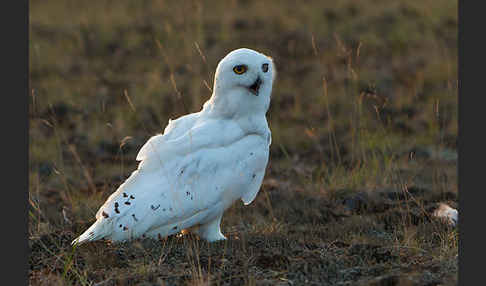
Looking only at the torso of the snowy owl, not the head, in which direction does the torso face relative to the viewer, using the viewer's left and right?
facing to the right of the viewer
